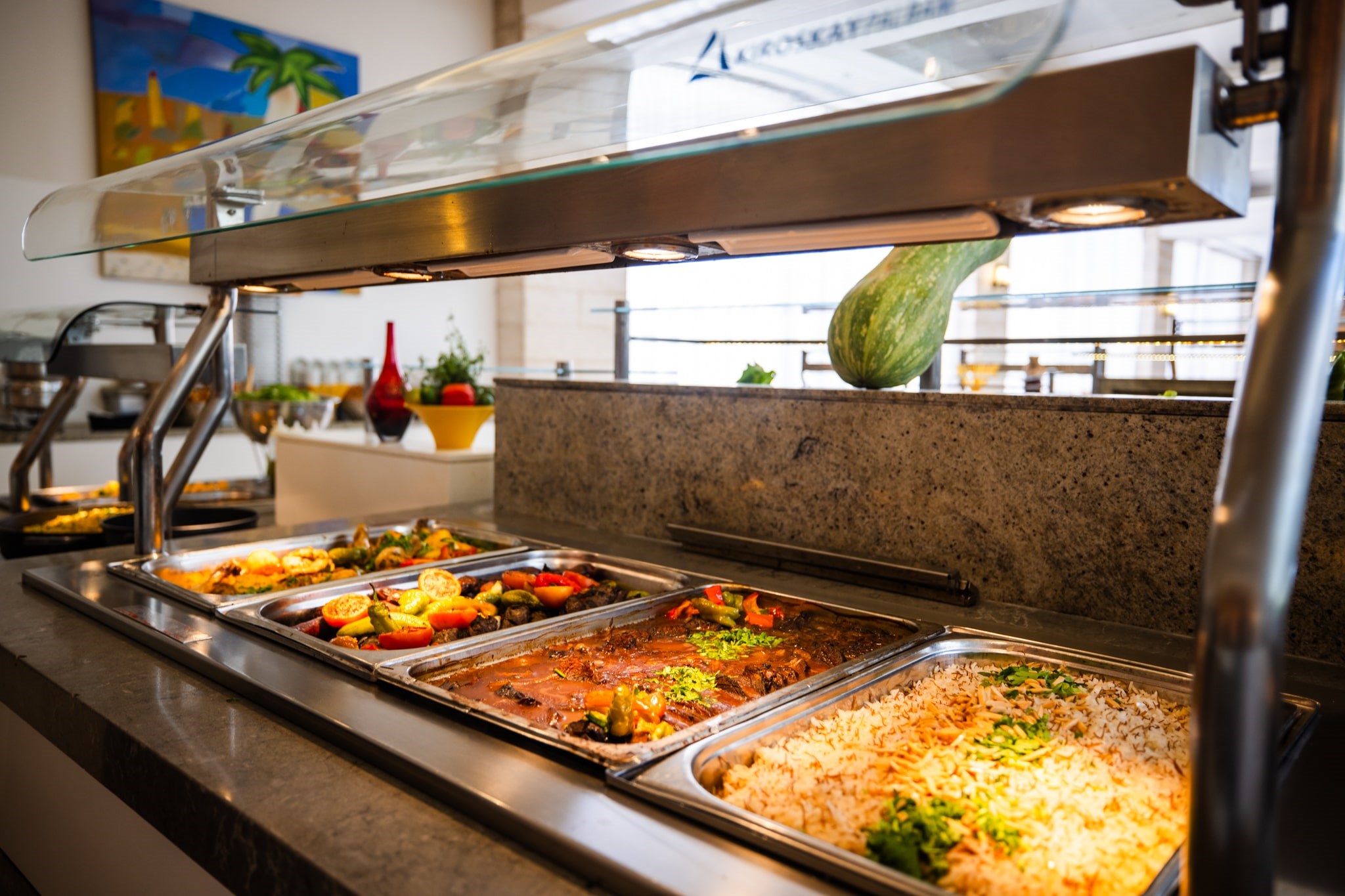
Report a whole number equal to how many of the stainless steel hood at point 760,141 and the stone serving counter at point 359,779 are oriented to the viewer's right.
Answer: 0

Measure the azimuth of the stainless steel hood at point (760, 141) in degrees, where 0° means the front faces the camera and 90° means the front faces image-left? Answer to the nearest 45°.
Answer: approximately 45°

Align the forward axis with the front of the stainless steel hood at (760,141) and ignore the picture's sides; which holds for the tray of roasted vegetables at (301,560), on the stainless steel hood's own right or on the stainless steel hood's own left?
on the stainless steel hood's own right

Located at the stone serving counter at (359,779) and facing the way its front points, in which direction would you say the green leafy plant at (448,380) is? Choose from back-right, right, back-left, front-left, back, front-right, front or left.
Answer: back-right
